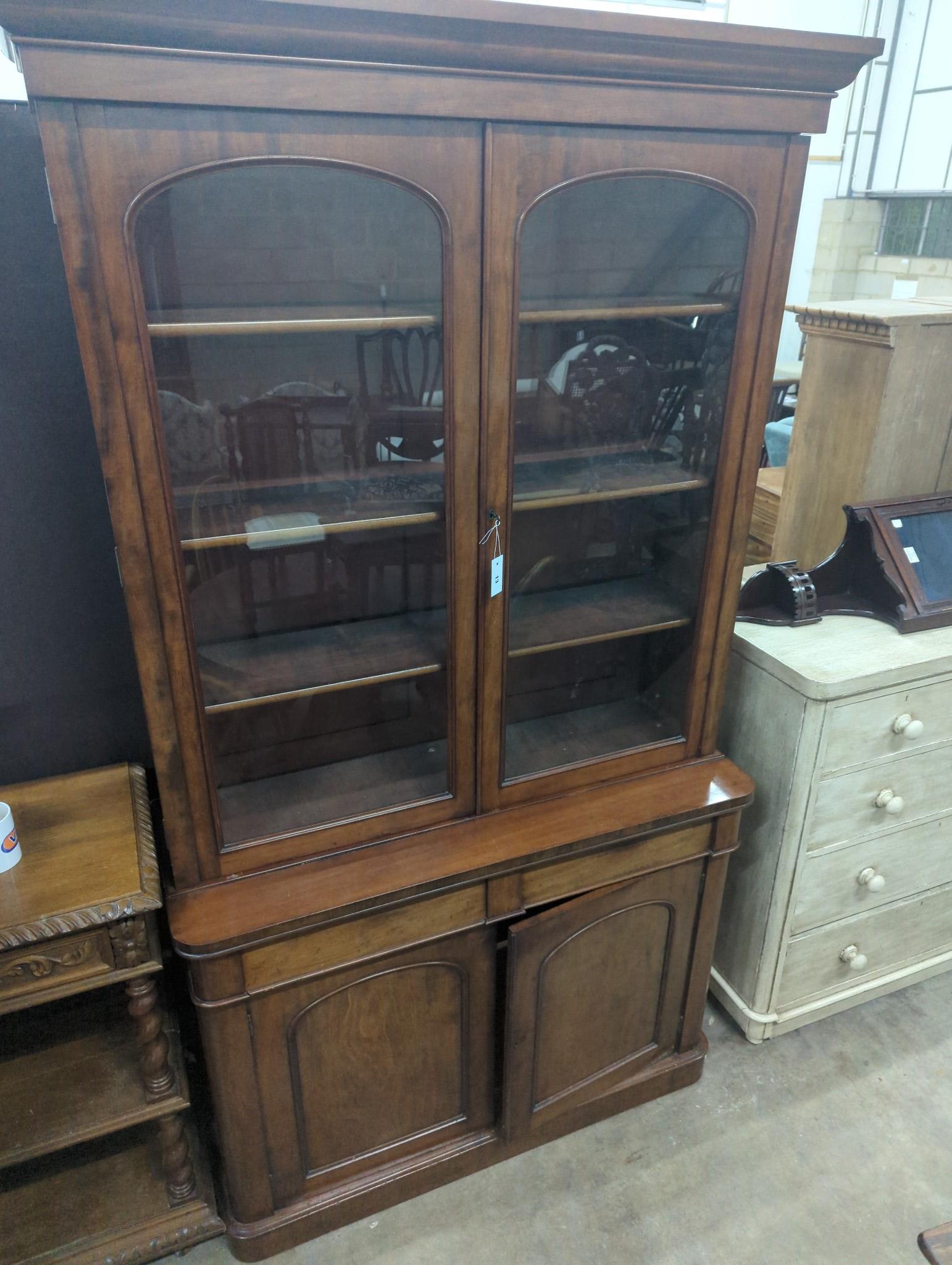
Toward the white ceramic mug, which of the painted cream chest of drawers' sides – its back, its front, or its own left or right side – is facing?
right

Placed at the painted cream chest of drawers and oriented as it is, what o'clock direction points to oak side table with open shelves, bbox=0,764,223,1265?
The oak side table with open shelves is roughly at 3 o'clock from the painted cream chest of drawers.

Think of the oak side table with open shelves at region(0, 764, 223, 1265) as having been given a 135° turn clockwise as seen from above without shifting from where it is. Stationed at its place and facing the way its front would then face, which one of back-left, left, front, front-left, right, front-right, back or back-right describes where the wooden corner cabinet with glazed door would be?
back-right

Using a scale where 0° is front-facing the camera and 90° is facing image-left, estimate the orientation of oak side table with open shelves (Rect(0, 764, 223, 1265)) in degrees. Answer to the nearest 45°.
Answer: approximately 0°

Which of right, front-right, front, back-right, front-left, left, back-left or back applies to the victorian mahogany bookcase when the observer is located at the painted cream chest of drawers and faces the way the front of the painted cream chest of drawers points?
right

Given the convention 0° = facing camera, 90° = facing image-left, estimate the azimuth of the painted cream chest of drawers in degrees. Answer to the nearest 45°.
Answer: approximately 315°
